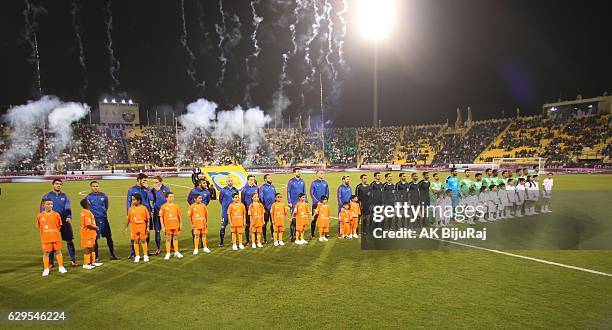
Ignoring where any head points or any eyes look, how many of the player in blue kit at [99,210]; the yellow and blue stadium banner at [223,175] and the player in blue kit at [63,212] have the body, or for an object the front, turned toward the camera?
3

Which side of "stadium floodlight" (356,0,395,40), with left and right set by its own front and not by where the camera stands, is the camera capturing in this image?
front

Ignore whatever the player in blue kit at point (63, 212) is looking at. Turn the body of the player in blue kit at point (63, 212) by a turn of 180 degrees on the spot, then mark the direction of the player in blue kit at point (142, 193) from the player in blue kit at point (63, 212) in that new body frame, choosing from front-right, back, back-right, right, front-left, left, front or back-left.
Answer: right

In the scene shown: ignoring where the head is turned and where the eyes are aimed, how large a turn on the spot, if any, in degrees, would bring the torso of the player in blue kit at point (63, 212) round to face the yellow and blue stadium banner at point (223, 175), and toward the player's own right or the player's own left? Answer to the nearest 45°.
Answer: approximately 135° to the player's own left

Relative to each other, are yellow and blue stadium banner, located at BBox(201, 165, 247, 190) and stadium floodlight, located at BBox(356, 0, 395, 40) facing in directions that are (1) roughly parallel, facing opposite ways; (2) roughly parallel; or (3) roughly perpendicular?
roughly parallel

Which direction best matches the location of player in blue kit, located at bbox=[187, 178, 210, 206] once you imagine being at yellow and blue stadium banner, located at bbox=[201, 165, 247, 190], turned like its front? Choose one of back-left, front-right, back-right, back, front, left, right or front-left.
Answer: front

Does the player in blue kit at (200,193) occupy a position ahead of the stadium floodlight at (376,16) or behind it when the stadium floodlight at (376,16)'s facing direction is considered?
ahead

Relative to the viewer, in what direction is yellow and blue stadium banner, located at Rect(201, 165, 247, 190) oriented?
toward the camera

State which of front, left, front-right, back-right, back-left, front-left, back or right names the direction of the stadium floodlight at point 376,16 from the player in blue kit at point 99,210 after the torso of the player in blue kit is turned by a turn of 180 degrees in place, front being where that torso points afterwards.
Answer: front-right

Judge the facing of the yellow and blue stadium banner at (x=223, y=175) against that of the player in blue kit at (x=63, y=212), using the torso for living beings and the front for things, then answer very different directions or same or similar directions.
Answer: same or similar directions

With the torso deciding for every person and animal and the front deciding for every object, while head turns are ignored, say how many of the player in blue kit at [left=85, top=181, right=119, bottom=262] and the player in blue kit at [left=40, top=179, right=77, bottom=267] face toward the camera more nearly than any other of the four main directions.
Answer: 2

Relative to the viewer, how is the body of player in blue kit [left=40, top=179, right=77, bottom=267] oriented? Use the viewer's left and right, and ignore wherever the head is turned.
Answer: facing the viewer

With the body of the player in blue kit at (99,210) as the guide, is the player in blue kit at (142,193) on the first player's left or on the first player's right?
on the first player's left

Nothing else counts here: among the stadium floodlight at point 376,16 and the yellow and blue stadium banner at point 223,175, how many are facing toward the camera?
2
